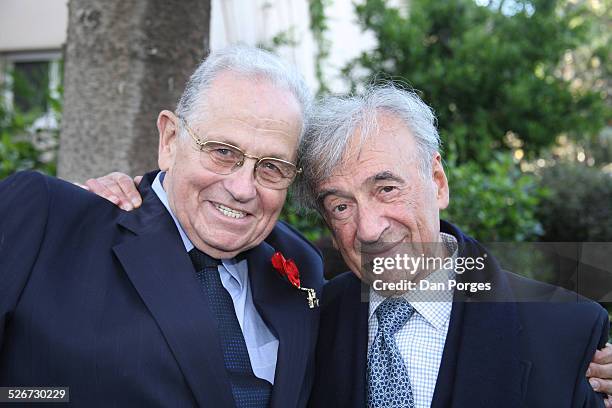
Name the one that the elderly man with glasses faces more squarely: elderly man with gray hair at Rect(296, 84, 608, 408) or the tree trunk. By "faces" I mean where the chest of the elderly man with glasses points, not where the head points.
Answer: the elderly man with gray hair

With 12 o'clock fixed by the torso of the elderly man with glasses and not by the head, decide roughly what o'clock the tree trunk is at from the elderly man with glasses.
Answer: The tree trunk is roughly at 7 o'clock from the elderly man with glasses.

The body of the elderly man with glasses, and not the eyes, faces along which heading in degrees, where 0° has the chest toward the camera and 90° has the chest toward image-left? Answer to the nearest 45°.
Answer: approximately 315°

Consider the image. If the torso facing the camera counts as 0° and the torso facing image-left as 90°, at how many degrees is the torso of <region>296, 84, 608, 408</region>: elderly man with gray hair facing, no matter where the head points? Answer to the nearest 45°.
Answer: approximately 45°

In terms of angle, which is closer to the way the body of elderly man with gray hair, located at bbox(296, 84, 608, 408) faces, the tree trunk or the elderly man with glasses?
the elderly man with glasses
